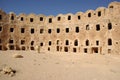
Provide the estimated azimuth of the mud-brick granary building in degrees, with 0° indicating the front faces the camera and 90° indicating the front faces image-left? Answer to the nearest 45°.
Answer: approximately 0°
